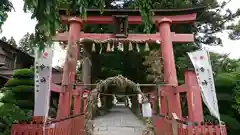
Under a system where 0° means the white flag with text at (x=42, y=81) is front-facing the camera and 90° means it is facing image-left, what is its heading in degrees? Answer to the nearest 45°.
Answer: approximately 0°

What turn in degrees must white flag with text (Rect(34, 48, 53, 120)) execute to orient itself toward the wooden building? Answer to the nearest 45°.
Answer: approximately 180°

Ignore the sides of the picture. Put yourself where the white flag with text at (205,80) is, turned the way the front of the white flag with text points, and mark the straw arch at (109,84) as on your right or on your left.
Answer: on your right

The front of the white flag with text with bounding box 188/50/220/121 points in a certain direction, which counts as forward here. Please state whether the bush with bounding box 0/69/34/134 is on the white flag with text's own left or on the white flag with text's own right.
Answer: on the white flag with text's own right

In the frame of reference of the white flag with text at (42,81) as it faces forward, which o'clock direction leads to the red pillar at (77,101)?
The red pillar is roughly at 7 o'clock from the white flag with text.

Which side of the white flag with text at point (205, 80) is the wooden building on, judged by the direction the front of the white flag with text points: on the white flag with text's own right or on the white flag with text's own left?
on the white flag with text's own right

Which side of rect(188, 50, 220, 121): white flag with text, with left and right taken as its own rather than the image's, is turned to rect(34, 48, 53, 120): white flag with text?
right

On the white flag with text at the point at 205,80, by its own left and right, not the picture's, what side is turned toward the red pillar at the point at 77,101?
right

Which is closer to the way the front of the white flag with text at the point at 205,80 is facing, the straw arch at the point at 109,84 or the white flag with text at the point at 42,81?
the white flag with text

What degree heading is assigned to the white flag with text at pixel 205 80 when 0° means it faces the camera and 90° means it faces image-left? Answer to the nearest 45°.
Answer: approximately 0°

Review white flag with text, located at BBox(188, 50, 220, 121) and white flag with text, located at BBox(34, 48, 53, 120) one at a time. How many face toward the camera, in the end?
2
